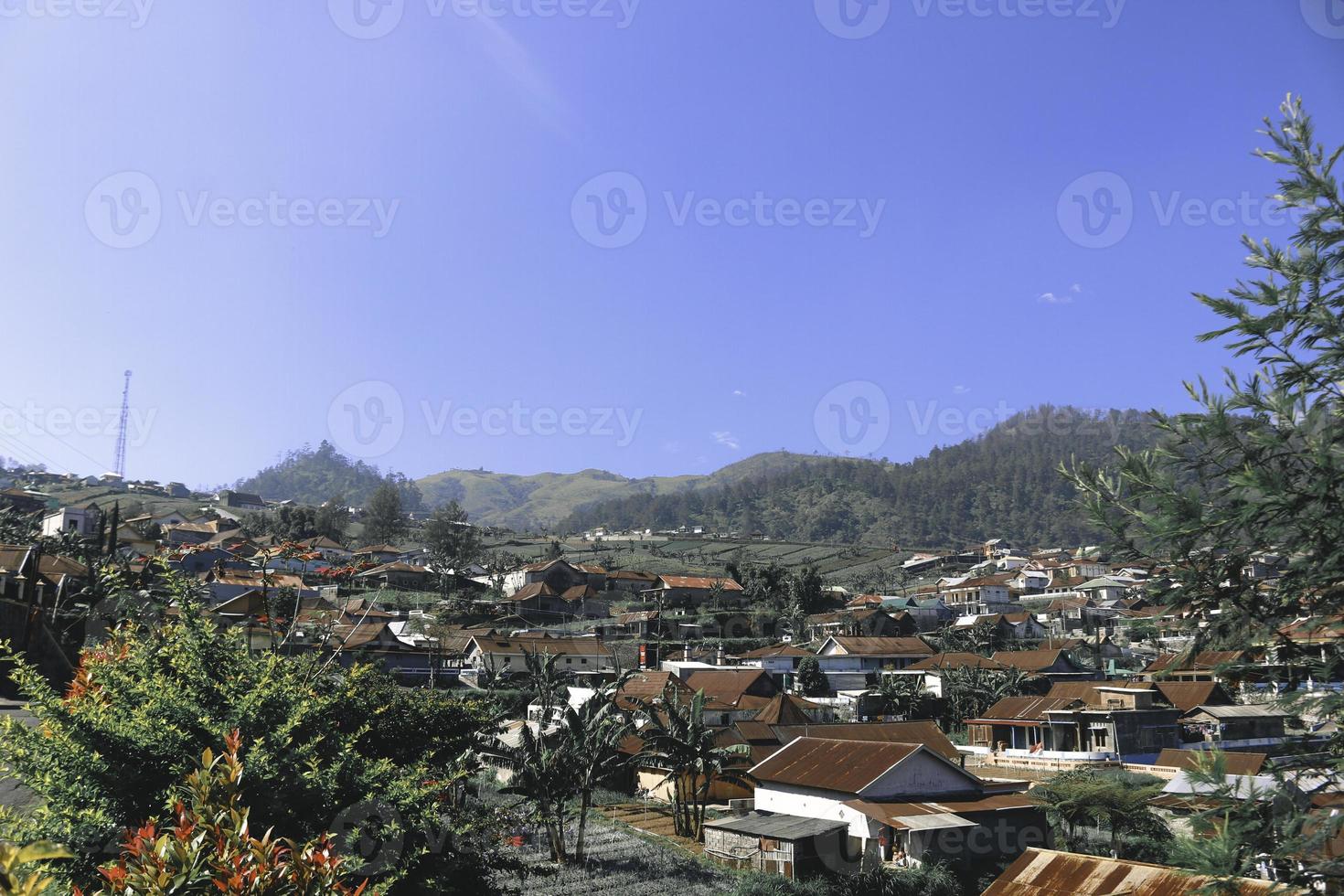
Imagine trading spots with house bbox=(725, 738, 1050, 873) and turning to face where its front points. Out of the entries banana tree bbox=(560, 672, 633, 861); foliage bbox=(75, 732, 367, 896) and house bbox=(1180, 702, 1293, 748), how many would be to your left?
1

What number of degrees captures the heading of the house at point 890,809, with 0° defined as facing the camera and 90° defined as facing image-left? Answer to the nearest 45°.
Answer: approximately 315°

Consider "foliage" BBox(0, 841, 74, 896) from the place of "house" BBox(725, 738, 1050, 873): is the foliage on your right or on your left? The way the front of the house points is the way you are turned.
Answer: on your right

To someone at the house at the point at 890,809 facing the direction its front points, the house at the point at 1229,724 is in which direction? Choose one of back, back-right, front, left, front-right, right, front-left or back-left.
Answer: left

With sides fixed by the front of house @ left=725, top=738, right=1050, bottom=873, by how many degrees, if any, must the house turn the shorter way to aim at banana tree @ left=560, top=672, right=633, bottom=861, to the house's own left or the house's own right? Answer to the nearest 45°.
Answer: approximately 135° to the house's own right

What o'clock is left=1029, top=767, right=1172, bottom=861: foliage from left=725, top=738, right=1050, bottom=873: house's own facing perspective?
The foliage is roughly at 10 o'clock from the house.

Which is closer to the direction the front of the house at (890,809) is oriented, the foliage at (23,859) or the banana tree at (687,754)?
the foliage

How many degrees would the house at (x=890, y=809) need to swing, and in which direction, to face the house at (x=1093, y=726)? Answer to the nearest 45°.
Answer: approximately 90° to its left

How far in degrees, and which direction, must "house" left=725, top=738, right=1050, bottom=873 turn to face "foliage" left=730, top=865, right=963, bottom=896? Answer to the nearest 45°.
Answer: approximately 45° to its right

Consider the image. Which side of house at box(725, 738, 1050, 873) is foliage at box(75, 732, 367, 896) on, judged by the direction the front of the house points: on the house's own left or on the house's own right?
on the house's own right
